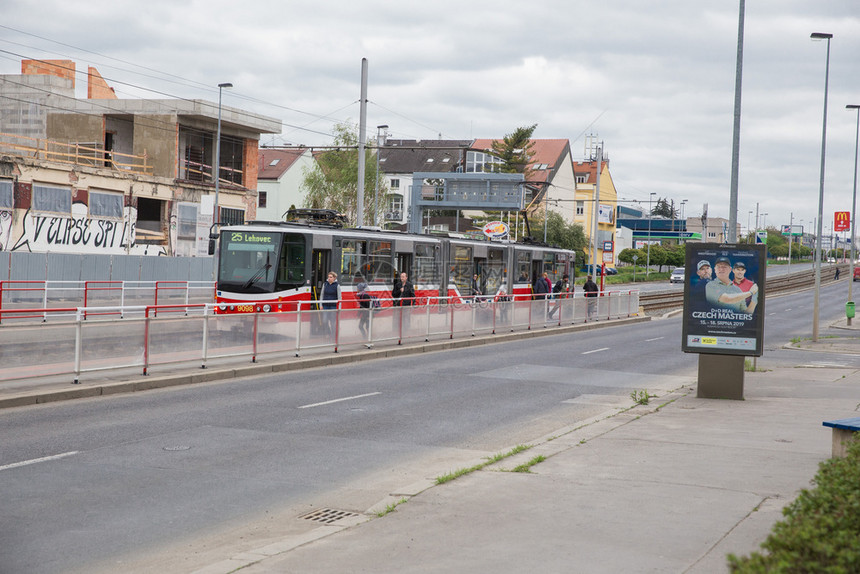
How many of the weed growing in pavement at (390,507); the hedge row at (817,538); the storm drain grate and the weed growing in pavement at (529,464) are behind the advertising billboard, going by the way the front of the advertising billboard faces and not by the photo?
0

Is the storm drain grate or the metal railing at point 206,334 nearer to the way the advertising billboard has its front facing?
the storm drain grate

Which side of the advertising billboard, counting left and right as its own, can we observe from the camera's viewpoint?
front

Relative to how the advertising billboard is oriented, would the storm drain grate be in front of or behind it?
in front

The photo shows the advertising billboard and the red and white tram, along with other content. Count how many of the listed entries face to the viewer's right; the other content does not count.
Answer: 0

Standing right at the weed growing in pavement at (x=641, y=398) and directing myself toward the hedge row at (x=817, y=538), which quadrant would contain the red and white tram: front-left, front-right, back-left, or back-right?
back-right

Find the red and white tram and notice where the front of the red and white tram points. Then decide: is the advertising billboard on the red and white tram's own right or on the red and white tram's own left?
on the red and white tram's own left

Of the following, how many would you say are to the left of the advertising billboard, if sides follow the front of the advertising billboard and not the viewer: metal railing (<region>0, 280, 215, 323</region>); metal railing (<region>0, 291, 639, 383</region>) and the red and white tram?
0

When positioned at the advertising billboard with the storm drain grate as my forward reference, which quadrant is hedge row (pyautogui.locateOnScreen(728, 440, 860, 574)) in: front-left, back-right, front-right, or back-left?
front-left

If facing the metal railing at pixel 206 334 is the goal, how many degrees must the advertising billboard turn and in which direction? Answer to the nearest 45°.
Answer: approximately 90° to its right

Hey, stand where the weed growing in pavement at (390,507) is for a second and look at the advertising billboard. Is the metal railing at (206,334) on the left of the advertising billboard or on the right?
left

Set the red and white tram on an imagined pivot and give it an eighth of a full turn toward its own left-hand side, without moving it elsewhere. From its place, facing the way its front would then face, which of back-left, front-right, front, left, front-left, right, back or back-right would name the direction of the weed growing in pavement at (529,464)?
front

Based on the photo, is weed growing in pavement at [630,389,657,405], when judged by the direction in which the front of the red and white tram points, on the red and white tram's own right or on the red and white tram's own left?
on the red and white tram's own left

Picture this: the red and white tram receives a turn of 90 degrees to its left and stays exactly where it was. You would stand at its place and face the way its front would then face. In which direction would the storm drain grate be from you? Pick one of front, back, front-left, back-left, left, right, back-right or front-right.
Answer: front-right

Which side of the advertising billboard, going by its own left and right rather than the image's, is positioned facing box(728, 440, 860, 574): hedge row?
front

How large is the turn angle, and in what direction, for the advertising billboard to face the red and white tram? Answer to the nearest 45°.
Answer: approximately 135° to its right

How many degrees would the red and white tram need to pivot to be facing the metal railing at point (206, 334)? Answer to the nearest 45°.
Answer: approximately 45° to its left

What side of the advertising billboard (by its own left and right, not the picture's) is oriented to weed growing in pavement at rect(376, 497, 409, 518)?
front
